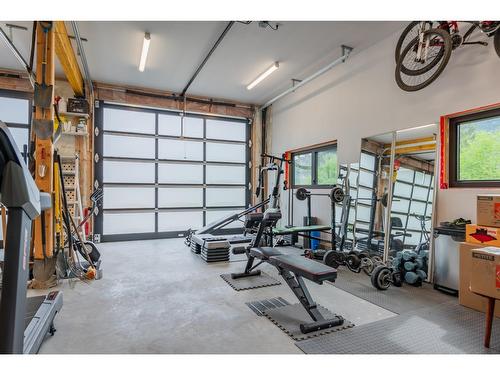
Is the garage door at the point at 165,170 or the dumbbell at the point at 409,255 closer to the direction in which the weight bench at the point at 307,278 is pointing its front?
the garage door

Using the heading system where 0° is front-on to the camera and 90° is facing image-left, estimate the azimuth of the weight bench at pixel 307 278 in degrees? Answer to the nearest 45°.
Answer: approximately 135°

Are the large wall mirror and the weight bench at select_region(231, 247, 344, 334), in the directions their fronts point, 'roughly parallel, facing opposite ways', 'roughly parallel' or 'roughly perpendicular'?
roughly perpendicular

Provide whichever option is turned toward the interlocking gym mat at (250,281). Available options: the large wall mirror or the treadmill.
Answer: the large wall mirror
